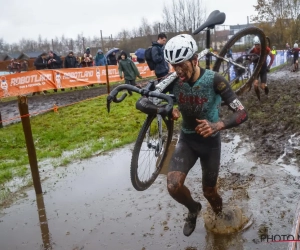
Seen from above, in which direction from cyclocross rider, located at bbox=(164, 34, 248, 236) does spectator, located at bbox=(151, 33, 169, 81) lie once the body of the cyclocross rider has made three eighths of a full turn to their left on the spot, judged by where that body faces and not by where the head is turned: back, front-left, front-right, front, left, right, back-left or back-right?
left

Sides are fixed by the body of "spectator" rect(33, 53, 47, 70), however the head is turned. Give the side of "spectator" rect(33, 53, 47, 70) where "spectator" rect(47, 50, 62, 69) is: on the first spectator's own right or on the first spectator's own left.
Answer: on the first spectator's own left

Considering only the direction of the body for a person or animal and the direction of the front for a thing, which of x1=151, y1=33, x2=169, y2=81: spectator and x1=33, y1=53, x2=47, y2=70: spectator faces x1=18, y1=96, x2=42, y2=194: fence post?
x1=33, y1=53, x2=47, y2=70: spectator

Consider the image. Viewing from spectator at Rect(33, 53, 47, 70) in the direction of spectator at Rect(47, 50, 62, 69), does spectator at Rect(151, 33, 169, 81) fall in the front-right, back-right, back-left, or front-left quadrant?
front-right

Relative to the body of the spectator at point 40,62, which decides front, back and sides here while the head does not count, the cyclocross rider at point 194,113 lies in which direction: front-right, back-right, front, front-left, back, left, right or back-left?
front

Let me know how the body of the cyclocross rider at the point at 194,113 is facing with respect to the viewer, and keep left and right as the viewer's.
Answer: facing the viewer and to the left of the viewer

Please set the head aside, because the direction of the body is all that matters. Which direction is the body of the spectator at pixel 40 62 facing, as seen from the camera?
toward the camera

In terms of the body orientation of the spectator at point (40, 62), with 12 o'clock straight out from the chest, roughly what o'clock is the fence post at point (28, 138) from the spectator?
The fence post is roughly at 12 o'clock from the spectator.
